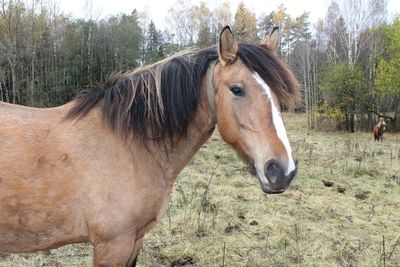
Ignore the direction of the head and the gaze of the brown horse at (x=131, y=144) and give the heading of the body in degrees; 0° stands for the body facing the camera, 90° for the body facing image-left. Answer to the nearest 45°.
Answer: approximately 270°
